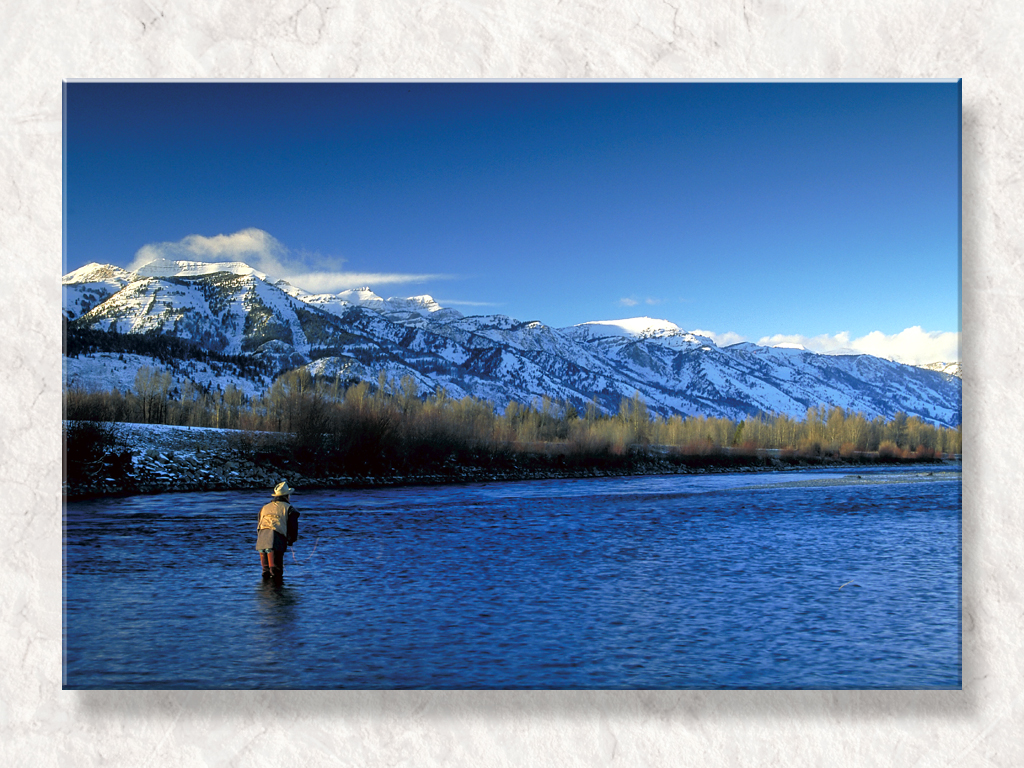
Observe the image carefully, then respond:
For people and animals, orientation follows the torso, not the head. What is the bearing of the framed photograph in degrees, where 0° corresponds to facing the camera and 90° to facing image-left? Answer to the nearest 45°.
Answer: approximately 0°
